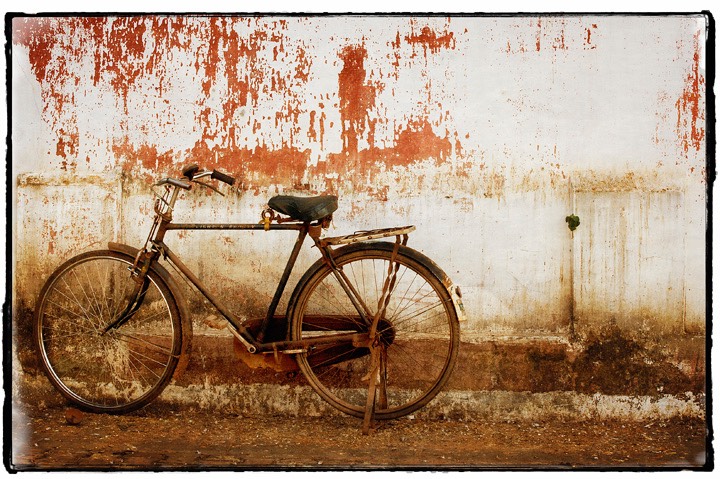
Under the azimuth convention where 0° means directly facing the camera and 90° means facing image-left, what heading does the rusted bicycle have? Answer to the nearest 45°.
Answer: approximately 90°
